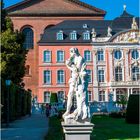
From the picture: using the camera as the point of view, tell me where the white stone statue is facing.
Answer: facing the viewer and to the left of the viewer

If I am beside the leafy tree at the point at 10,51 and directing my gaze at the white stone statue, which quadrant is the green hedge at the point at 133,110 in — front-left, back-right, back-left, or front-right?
front-left

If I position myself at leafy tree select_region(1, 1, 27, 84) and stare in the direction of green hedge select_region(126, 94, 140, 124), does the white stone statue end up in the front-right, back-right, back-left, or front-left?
front-right

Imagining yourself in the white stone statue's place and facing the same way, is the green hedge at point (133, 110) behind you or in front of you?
behind

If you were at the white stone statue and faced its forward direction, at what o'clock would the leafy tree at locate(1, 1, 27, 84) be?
The leafy tree is roughly at 4 o'clock from the white stone statue.
